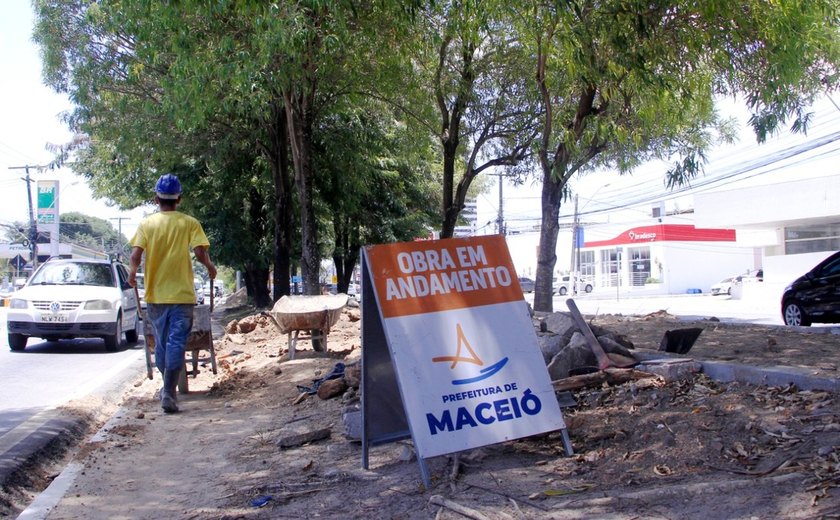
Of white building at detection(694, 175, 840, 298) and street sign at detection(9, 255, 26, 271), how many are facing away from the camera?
0

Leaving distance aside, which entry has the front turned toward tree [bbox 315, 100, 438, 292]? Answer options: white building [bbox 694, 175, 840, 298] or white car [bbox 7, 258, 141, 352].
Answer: the white building

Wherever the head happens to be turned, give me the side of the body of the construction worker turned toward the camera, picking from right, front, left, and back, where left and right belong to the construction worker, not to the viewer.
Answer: back

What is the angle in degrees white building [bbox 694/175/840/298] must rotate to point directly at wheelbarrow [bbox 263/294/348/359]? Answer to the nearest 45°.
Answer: approximately 45° to its left

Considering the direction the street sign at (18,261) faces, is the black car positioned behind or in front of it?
in front

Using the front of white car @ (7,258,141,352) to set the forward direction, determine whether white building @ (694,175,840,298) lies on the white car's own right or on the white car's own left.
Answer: on the white car's own left

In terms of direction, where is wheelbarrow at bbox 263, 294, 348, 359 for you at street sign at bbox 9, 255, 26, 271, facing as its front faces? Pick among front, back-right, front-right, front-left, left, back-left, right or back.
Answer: front

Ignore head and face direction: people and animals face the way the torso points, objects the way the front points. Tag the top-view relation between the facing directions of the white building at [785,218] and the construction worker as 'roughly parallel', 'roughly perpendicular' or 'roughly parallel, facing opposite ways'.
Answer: roughly perpendicular

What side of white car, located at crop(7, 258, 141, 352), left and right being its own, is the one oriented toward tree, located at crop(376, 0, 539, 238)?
left

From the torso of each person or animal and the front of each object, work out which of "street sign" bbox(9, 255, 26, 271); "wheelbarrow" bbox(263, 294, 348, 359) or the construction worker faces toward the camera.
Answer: the street sign

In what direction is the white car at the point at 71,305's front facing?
toward the camera

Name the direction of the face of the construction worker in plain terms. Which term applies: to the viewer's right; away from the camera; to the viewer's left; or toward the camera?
away from the camera

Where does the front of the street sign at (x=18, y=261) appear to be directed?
toward the camera

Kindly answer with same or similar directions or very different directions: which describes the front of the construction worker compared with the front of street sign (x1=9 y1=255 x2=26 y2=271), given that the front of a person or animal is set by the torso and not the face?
very different directions

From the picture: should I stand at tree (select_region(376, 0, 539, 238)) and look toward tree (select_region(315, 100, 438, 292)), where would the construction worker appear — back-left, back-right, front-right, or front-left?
back-left

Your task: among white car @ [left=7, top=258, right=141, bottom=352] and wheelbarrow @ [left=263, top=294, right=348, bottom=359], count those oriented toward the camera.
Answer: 1
